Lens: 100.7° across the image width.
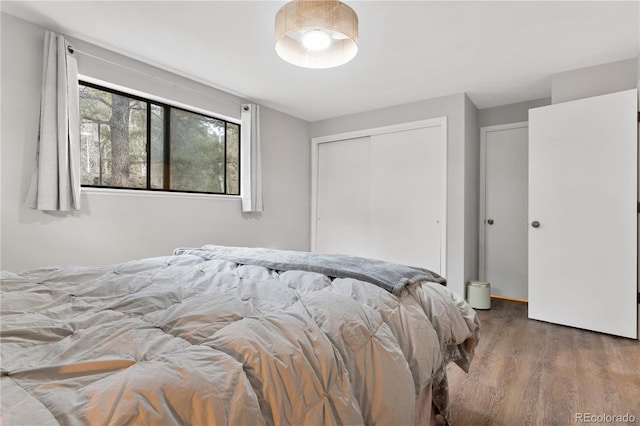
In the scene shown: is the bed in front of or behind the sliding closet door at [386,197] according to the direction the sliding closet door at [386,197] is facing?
in front

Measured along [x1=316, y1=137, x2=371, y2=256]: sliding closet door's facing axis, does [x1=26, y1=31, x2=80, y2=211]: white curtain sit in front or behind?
in front

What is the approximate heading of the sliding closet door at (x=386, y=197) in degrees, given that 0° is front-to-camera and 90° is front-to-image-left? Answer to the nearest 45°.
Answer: approximately 45°

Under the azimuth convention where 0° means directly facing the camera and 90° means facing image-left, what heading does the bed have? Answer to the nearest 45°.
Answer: approximately 225°

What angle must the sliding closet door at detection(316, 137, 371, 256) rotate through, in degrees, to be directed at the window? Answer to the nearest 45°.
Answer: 0° — it already faces it

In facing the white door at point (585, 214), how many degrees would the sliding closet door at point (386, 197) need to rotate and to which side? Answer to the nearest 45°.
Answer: approximately 90° to its left

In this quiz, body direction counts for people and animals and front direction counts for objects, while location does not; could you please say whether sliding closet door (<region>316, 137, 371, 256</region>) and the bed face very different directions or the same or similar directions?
very different directions

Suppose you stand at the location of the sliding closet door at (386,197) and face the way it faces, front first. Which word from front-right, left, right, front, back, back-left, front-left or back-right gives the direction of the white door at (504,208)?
back-left

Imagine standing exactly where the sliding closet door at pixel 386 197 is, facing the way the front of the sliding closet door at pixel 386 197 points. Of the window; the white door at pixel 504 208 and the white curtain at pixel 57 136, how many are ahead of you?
2

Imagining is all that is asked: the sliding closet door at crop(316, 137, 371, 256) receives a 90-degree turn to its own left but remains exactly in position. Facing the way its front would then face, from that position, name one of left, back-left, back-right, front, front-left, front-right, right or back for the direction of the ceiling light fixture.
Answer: front-right

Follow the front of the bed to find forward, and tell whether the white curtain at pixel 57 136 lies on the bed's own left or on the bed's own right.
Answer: on the bed's own left

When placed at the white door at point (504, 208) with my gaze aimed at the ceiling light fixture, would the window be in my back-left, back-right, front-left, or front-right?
front-right
